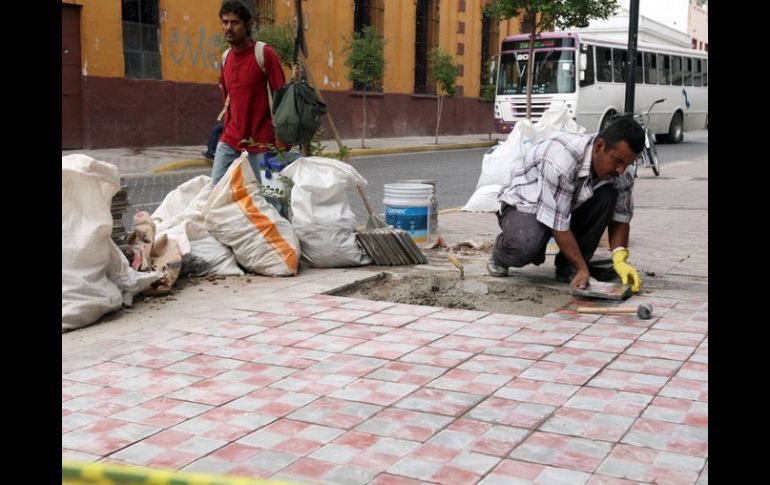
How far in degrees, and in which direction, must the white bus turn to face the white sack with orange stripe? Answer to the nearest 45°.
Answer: approximately 45° to its left

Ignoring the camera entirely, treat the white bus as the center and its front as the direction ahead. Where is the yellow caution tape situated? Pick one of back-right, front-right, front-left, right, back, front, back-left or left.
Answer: front-left

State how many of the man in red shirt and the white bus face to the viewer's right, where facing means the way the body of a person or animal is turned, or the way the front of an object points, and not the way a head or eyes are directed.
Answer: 0

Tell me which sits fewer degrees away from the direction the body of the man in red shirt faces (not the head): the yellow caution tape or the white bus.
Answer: the yellow caution tape

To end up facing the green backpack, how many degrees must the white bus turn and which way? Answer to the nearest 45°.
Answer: approximately 45° to its left

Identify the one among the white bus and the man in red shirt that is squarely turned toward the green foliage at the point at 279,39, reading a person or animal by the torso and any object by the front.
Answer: the white bus

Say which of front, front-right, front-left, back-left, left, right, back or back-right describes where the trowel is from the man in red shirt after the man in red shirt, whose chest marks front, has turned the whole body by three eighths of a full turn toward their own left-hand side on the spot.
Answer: front-right

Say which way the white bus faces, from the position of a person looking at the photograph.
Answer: facing the viewer and to the left of the viewer

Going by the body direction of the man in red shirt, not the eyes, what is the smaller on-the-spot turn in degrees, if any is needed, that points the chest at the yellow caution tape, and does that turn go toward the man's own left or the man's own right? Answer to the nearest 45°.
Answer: approximately 45° to the man's own left
